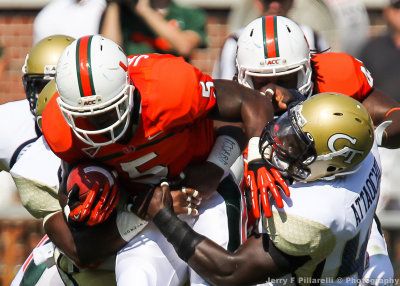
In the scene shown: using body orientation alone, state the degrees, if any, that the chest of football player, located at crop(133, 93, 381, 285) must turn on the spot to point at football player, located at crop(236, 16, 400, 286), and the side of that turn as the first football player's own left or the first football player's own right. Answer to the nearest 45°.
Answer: approximately 90° to the first football player's own right

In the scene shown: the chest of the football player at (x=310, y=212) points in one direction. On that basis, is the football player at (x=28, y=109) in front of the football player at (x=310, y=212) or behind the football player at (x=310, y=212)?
in front

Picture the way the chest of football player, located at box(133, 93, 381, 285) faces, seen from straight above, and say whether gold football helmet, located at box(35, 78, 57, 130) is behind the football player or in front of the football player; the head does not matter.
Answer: in front

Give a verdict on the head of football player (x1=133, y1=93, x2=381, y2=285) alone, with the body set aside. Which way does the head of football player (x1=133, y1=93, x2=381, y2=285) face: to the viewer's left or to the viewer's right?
to the viewer's left

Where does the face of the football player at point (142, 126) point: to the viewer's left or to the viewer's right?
to the viewer's left

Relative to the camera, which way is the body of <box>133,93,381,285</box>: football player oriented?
to the viewer's left
